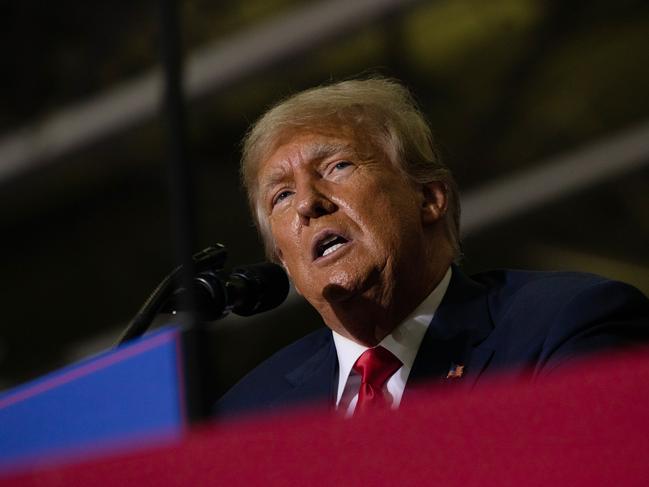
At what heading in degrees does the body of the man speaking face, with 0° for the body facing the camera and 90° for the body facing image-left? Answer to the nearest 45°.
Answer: approximately 45°

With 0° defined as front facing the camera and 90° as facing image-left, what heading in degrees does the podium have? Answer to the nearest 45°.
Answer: approximately 45°

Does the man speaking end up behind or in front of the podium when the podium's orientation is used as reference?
behind

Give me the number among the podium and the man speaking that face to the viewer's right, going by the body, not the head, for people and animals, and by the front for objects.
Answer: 0

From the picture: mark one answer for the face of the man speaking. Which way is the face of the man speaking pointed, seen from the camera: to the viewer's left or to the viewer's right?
to the viewer's left
